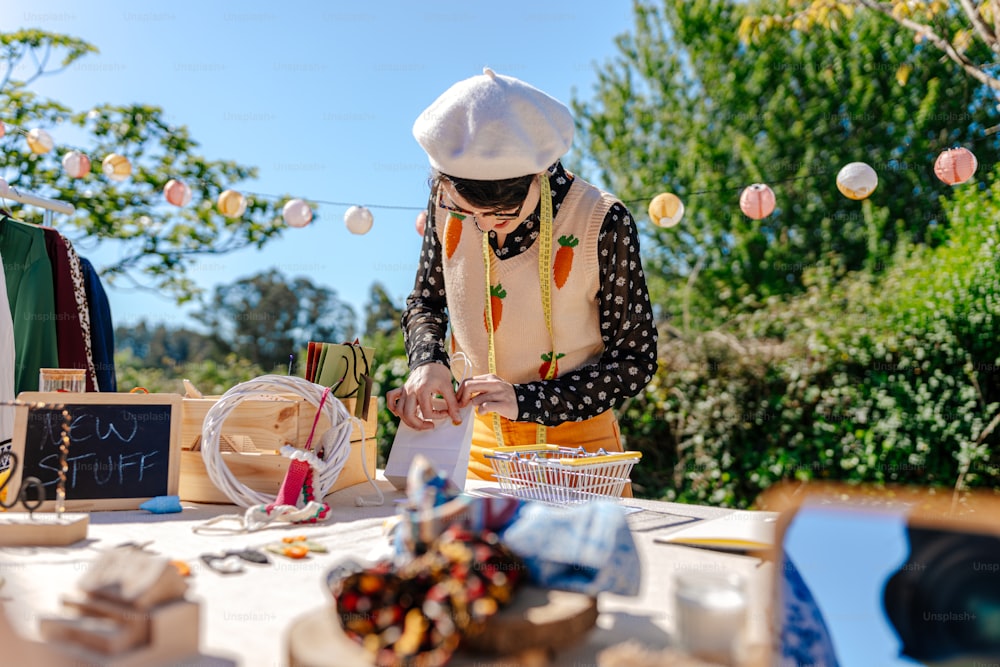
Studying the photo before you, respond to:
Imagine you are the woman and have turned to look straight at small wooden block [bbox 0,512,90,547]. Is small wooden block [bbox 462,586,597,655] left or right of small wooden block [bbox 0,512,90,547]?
left

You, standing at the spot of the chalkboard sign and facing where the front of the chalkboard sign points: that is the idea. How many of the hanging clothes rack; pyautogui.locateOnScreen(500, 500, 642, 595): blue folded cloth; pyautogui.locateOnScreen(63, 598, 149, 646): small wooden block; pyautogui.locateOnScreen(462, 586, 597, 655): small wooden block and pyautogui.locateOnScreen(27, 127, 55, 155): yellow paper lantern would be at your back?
2

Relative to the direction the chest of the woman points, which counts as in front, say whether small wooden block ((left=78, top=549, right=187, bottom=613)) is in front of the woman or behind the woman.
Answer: in front

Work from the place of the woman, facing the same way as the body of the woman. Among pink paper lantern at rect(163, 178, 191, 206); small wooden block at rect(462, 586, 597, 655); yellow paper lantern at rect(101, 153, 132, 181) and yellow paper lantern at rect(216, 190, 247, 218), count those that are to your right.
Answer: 3

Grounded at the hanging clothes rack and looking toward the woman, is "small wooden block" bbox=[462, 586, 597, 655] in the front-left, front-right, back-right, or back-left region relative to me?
front-right

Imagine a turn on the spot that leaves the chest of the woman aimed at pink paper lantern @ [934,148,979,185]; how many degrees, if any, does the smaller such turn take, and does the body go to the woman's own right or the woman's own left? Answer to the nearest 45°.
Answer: approximately 180°

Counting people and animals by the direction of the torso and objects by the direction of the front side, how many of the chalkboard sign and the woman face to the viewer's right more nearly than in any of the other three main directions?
0

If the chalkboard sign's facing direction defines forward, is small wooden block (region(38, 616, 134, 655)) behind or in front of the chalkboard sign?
in front

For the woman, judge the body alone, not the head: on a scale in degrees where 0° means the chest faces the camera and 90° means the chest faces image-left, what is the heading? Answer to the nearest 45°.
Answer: approximately 45°

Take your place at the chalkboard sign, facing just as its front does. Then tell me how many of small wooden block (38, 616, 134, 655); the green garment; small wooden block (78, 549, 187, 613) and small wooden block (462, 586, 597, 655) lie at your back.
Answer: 1

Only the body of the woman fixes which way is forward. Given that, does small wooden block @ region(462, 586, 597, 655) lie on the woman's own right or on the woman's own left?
on the woman's own left

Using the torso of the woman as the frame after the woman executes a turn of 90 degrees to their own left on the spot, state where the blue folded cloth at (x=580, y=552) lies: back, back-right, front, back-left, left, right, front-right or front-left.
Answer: front-right

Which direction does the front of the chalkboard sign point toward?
toward the camera

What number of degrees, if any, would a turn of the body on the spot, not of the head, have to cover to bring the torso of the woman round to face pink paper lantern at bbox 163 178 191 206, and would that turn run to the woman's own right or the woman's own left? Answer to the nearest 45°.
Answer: approximately 90° to the woman's own right

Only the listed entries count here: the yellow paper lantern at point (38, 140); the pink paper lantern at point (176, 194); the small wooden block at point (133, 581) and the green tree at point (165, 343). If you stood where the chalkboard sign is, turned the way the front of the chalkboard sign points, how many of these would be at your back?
3
